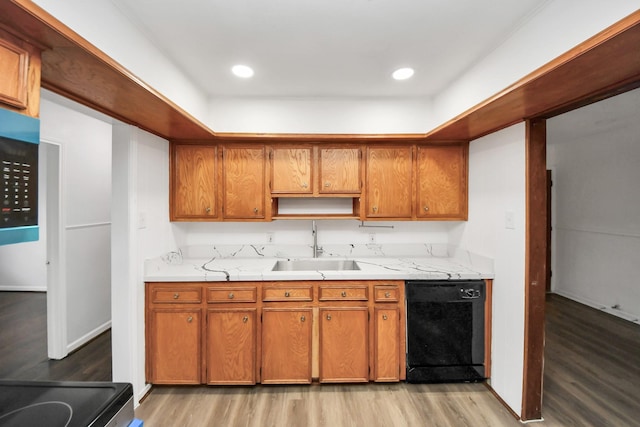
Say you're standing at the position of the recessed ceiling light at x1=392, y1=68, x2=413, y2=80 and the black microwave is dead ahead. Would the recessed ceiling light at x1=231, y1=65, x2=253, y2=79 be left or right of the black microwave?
right

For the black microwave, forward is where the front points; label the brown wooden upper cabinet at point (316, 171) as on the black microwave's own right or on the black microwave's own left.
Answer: on the black microwave's own left

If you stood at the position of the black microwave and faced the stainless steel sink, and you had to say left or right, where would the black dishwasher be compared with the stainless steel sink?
right

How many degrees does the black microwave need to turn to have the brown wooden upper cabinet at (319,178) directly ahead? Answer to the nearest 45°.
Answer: approximately 45° to its left

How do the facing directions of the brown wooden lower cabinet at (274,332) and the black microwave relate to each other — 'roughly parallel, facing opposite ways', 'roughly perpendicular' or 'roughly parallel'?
roughly perpendicular

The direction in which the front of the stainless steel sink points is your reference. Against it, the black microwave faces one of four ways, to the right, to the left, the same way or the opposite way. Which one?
to the left

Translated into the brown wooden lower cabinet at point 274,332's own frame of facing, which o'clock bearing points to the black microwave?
The black microwave is roughly at 1 o'clock from the brown wooden lower cabinet.

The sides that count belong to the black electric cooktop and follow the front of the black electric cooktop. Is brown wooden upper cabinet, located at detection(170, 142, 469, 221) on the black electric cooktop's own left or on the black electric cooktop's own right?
on the black electric cooktop's own left

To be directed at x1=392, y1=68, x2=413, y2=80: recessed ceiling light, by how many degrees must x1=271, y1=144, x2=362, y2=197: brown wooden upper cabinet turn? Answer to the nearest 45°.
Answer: approximately 45° to its left
